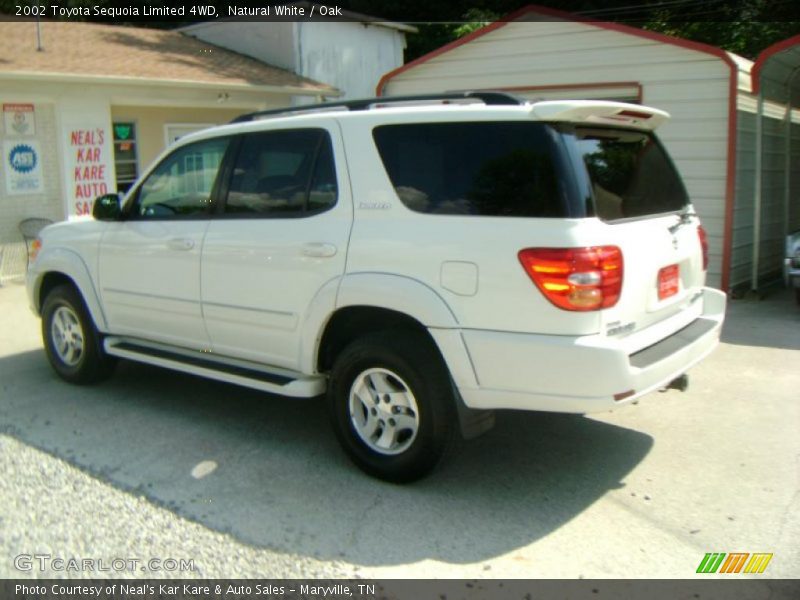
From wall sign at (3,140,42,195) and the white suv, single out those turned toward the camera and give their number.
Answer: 1

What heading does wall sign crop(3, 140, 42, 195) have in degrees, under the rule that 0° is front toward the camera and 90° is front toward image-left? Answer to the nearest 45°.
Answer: approximately 0°

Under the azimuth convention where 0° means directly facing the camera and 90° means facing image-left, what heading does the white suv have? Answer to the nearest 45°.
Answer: approximately 135°

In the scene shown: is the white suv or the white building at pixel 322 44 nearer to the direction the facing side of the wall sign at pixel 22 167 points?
the white suv

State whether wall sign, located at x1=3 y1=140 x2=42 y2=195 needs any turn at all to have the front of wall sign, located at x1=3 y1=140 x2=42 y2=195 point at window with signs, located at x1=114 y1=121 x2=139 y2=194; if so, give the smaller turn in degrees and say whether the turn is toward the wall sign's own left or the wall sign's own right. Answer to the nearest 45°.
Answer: approximately 135° to the wall sign's own left

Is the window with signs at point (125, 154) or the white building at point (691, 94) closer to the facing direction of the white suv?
the window with signs

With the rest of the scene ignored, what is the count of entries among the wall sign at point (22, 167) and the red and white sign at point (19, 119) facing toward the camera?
2
